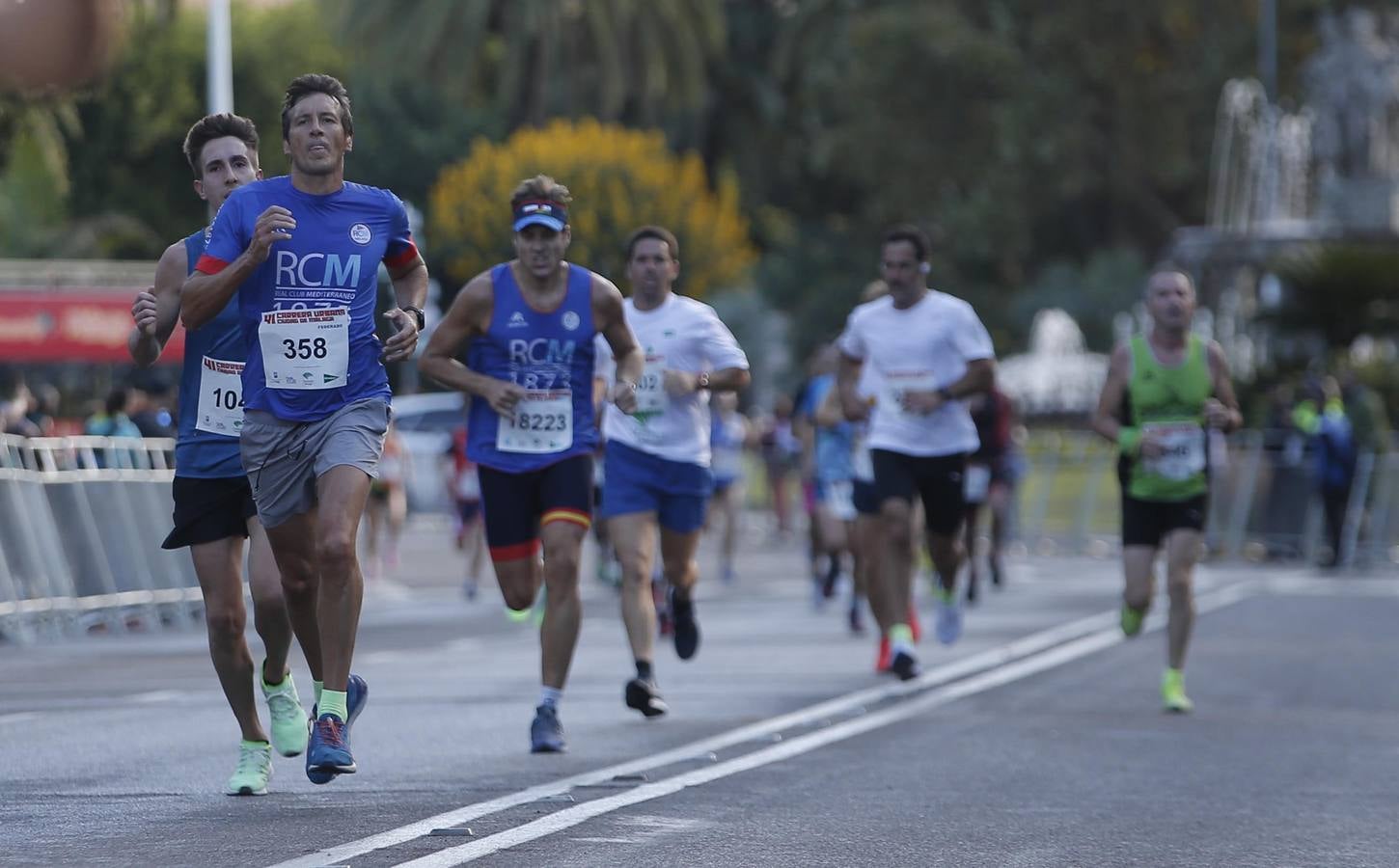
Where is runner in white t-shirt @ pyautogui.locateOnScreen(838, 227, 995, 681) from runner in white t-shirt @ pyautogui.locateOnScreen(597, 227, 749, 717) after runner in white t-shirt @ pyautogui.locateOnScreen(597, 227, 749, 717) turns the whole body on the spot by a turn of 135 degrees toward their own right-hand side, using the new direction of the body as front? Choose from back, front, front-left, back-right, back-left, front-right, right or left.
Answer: right

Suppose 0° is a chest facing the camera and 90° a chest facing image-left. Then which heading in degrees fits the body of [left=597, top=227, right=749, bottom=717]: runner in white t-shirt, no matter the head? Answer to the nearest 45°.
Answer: approximately 0°

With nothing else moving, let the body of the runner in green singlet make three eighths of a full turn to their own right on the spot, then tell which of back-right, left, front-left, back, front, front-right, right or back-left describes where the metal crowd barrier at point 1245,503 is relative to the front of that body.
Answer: front-right

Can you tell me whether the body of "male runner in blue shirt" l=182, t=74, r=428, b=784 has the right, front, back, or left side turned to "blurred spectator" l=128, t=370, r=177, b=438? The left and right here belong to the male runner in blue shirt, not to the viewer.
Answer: back

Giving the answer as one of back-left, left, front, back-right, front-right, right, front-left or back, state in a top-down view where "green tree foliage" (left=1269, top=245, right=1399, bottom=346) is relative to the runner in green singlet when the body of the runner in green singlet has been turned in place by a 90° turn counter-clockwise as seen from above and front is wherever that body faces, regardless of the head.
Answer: left

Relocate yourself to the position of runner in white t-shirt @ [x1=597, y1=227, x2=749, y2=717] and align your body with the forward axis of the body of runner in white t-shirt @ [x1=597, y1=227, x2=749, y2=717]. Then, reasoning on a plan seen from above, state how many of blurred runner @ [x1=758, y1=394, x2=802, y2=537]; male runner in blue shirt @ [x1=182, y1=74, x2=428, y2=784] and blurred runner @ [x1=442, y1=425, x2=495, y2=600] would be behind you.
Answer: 2

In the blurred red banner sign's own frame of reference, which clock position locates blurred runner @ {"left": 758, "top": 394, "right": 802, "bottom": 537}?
The blurred runner is roughly at 10 o'clock from the blurred red banner sign.
